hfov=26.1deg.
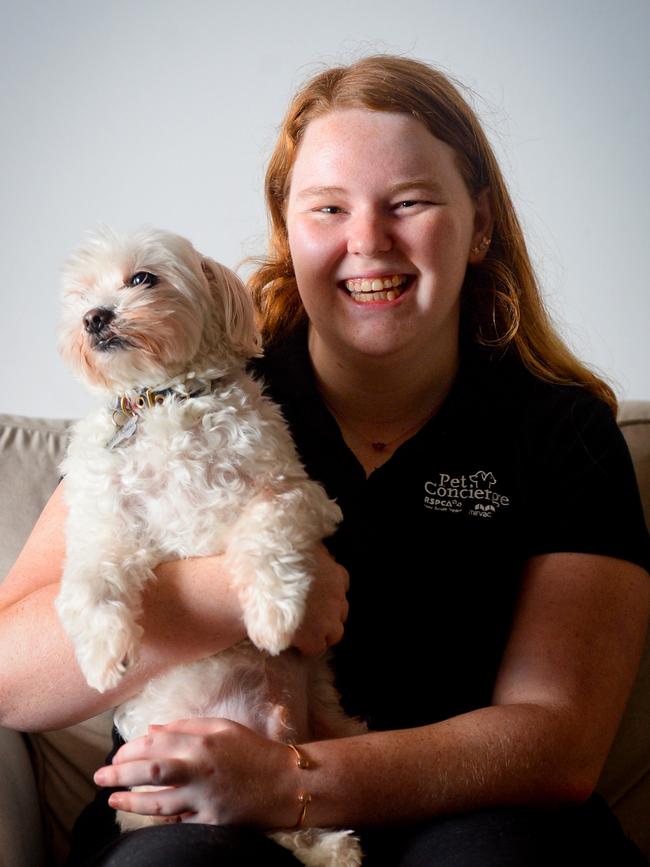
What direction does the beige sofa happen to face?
toward the camera

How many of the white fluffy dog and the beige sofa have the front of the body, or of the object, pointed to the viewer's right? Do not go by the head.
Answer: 0

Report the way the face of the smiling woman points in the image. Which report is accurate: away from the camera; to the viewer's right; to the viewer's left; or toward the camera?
toward the camera

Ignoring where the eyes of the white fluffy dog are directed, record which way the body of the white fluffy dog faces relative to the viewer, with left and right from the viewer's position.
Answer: facing the viewer and to the left of the viewer
